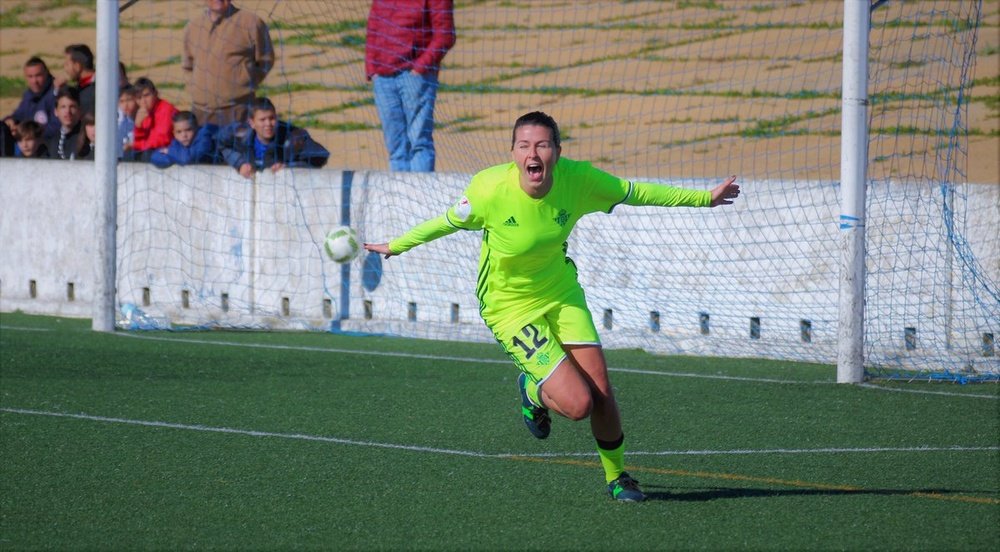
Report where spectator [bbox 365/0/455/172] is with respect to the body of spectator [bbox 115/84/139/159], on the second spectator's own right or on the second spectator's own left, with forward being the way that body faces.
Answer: on the second spectator's own left

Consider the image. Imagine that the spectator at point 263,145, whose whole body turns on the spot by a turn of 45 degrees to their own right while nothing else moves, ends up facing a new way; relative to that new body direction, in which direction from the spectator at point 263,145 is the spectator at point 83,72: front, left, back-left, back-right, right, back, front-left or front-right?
right

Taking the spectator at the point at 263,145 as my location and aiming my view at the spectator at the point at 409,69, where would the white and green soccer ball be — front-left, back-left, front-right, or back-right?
front-right

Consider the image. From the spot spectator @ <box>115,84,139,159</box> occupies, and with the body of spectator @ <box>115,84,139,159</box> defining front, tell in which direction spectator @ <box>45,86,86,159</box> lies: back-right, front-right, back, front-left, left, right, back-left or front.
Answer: back-right

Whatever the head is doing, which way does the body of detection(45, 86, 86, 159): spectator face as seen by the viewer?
toward the camera

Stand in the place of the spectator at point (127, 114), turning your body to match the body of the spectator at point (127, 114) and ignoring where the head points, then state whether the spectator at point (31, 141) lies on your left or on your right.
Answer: on your right

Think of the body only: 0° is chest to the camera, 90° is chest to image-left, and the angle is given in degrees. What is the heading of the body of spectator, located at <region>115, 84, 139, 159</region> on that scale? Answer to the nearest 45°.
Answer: approximately 0°

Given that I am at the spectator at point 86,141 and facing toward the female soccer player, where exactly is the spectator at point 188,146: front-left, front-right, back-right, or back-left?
front-left

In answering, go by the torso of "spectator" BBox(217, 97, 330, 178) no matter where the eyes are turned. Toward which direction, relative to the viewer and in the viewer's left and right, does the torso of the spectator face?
facing the viewer
